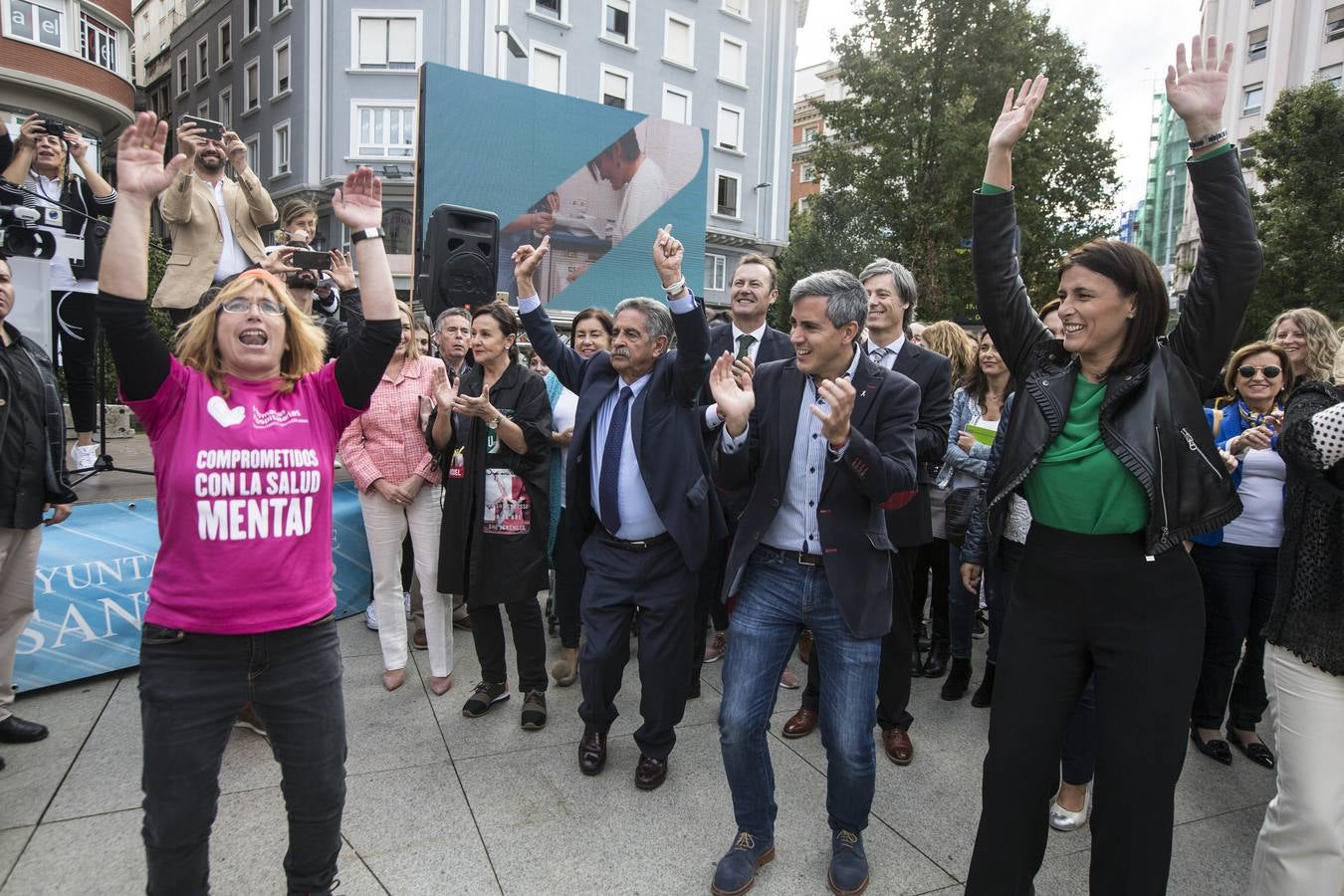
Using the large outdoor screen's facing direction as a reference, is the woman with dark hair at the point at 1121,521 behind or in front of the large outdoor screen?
in front

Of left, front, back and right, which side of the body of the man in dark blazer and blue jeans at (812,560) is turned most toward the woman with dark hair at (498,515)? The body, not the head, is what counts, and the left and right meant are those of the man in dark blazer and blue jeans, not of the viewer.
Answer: right

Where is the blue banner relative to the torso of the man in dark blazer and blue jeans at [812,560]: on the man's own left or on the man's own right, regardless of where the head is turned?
on the man's own right

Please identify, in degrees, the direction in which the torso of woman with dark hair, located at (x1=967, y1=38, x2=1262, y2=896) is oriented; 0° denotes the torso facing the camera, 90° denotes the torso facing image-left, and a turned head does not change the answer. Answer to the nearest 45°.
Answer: approximately 45°

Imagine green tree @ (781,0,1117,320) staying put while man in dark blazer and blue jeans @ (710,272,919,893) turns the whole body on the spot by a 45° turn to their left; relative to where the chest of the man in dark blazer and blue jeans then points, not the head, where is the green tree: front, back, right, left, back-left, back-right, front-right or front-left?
back

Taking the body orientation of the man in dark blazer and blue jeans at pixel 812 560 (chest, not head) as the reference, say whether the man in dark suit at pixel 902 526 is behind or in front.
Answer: behind

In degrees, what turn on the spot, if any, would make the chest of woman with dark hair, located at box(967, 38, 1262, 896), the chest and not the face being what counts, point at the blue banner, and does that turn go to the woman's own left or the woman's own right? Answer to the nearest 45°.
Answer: approximately 45° to the woman's own right

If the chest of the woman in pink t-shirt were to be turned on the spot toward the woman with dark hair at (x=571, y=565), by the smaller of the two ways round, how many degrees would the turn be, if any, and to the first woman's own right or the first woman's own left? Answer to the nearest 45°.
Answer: approximately 135° to the first woman's own left

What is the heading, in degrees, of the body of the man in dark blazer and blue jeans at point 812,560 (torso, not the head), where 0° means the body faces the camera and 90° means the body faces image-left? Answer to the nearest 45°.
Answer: approximately 45°

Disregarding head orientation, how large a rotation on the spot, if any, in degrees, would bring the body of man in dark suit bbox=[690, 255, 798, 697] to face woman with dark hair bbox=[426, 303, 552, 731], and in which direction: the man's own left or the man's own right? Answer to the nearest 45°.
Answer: approximately 45° to the man's own right

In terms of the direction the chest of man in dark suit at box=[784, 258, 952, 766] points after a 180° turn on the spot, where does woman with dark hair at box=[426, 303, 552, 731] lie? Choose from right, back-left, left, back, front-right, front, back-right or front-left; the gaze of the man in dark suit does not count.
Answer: back-left
